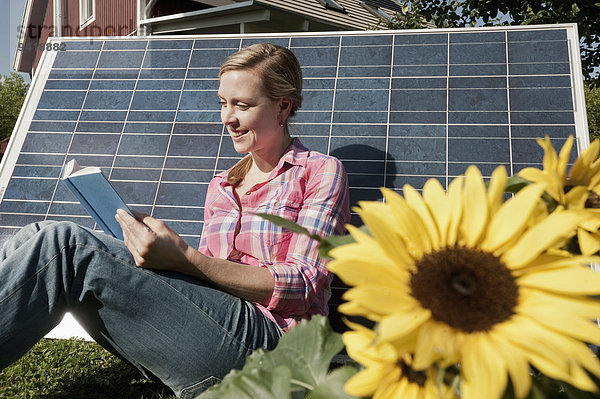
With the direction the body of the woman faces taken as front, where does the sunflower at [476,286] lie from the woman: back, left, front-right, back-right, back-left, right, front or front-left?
front-left

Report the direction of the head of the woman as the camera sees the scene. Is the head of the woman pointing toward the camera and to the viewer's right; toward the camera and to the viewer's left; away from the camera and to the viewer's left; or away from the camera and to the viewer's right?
toward the camera and to the viewer's left

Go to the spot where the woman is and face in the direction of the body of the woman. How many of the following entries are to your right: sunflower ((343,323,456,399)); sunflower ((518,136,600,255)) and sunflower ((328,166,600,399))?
0

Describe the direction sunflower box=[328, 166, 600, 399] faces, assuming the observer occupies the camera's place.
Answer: facing the viewer

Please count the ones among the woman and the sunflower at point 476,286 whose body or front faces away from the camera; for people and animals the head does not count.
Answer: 0

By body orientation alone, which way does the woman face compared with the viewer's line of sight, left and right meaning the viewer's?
facing the viewer and to the left of the viewer

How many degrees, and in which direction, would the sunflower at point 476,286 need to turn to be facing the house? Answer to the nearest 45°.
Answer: approximately 135° to its right

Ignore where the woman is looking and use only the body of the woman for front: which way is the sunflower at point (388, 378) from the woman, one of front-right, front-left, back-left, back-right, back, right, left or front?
front-left
